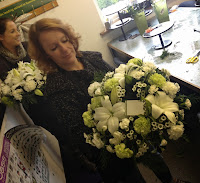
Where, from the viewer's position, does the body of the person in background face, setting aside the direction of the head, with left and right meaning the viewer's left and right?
facing the viewer and to the right of the viewer

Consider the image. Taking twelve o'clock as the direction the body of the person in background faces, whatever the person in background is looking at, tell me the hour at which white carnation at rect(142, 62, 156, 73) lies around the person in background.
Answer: The white carnation is roughly at 12 o'clock from the person in background.

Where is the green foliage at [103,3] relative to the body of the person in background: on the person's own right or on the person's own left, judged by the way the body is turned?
on the person's own left

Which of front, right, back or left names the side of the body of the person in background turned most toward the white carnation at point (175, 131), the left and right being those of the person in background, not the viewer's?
front

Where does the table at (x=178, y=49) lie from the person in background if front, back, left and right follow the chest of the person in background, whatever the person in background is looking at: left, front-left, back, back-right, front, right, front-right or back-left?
front-left

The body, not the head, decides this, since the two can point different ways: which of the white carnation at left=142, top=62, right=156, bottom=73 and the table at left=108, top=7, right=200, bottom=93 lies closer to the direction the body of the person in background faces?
the white carnation

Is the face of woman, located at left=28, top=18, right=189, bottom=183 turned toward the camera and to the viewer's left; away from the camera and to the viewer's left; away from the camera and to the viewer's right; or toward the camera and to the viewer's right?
toward the camera and to the viewer's right

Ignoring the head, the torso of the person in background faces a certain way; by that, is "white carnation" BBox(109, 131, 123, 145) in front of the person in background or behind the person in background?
in front
